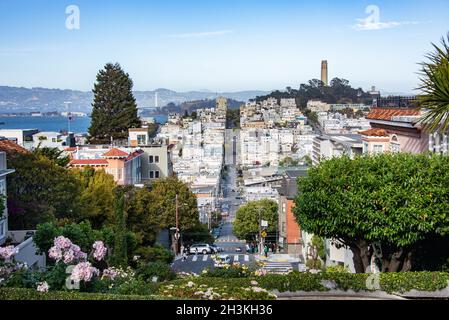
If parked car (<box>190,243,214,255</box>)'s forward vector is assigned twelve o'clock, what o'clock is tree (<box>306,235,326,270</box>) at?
The tree is roughly at 2 o'clock from the parked car.

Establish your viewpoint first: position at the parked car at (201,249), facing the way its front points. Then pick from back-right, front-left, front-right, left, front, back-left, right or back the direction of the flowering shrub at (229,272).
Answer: left

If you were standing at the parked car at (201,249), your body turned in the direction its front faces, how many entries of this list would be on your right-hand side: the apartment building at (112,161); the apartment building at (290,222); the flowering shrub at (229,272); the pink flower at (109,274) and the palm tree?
3

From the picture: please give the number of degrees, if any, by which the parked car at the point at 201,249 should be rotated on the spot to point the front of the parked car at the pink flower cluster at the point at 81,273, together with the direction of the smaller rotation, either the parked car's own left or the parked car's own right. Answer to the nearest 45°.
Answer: approximately 90° to the parked car's own right

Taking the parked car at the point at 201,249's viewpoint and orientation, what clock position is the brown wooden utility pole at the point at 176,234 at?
The brown wooden utility pole is roughly at 5 o'clock from the parked car.

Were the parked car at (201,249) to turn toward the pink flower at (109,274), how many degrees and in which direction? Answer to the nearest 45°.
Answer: approximately 90° to its right

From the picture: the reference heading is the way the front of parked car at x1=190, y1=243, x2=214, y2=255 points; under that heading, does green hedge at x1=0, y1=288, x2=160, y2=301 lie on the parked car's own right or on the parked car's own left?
on the parked car's own right

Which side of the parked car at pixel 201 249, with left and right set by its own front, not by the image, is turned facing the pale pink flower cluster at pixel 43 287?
right

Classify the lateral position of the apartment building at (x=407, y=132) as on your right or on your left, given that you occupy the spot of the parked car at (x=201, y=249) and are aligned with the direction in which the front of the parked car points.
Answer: on your right

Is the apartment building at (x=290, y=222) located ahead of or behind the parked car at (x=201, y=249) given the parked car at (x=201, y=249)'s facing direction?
ahead
